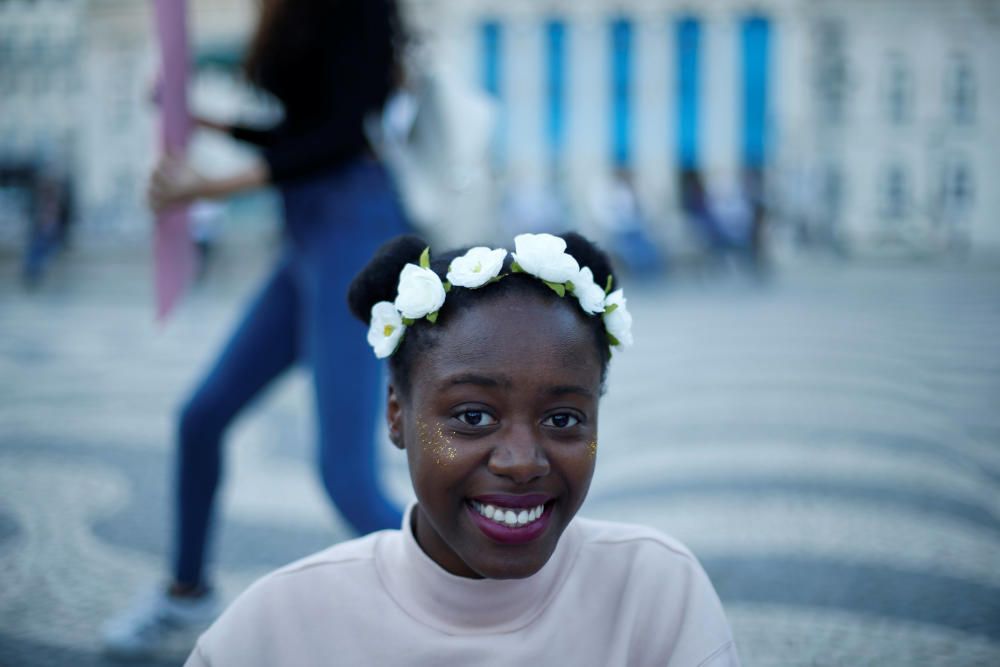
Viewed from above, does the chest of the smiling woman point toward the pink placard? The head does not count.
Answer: no

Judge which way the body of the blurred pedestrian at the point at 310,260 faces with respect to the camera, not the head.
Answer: to the viewer's left

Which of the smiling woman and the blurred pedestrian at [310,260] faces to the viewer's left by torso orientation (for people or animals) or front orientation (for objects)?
the blurred pedestrian

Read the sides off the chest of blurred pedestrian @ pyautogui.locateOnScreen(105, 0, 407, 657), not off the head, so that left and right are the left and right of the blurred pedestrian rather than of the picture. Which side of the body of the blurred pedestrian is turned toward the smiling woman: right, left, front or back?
left

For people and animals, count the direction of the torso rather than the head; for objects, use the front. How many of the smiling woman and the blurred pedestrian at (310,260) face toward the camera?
1

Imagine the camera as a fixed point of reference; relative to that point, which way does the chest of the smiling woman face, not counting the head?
toward the camera

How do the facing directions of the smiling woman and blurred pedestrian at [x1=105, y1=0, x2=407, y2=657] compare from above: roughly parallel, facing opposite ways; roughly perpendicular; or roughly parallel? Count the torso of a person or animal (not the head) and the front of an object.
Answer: roughly perpendicular

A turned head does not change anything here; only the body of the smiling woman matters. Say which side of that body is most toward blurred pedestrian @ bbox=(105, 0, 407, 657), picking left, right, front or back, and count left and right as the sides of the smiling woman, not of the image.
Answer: back
